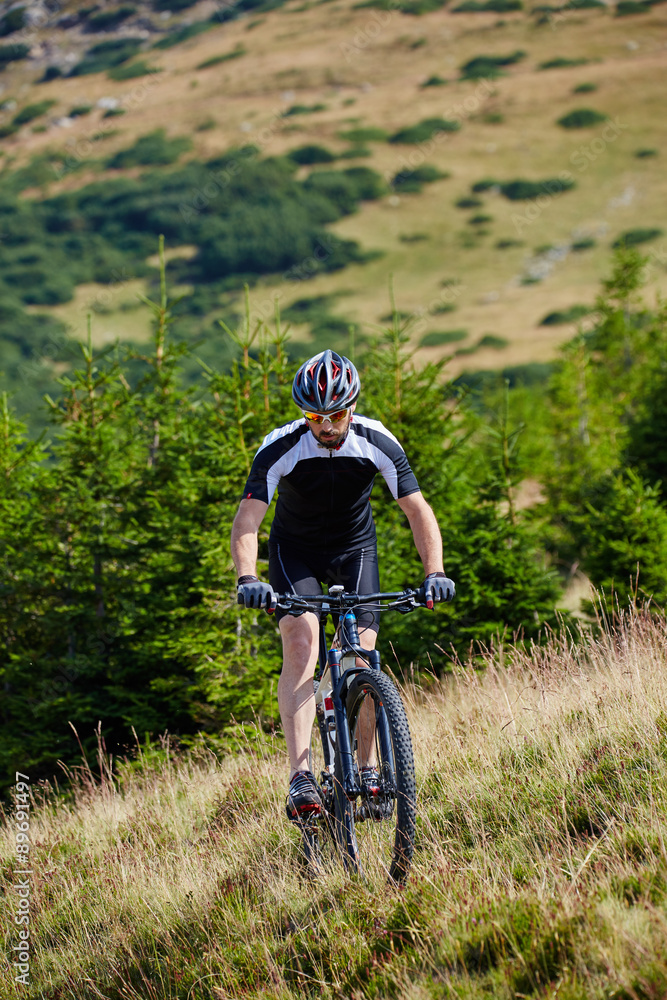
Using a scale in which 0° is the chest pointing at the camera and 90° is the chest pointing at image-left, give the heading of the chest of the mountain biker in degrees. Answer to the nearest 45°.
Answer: approximately 0°

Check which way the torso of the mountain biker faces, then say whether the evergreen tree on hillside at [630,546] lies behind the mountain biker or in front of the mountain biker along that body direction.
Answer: behind
